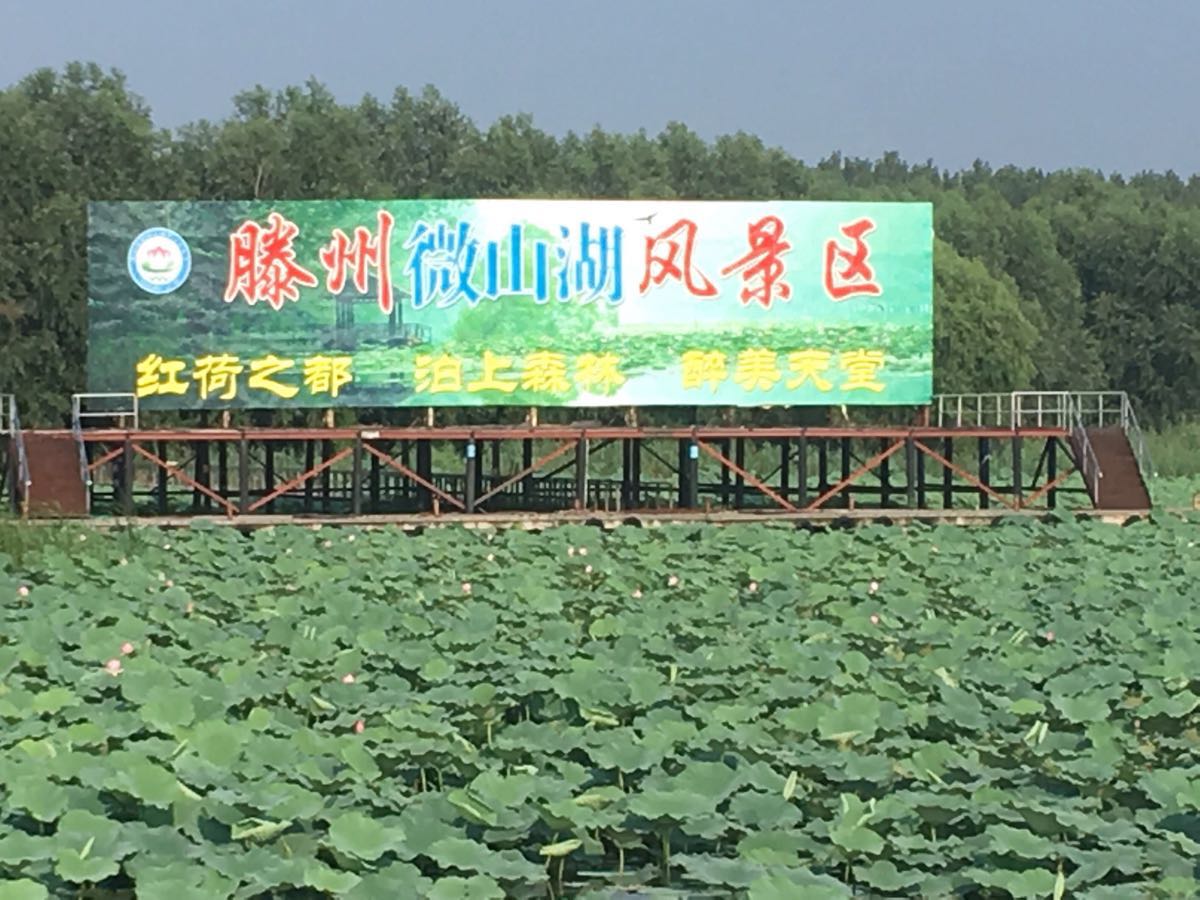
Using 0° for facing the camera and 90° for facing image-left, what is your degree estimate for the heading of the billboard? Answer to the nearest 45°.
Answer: approximately 0°
